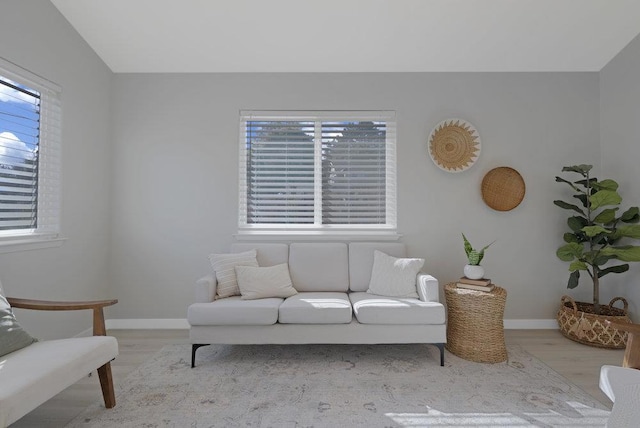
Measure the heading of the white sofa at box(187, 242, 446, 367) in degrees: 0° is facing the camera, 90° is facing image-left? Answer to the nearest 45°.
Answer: approximately 0°

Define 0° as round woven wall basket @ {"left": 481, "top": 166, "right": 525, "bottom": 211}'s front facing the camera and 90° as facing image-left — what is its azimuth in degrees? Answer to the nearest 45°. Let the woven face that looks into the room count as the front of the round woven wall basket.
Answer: approximately 0°

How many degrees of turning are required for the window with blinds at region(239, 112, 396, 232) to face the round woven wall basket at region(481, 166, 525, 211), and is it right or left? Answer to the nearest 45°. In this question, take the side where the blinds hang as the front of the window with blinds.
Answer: approximately 90° to its left

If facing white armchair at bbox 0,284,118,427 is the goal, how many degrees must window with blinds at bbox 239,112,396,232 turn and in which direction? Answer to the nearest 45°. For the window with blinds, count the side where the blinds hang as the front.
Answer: approximately 45° to its right

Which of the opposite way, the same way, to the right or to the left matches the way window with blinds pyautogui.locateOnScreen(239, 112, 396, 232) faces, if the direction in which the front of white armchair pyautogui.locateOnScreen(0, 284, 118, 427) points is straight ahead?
to the right
